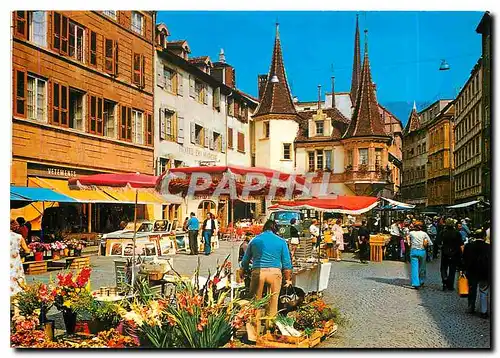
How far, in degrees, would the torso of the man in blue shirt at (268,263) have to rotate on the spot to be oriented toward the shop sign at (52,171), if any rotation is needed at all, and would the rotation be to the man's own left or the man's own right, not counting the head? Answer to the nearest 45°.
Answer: approximately 90° to the man's own left

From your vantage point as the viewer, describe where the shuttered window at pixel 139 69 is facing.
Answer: facing the viewer and to the right of the viewer

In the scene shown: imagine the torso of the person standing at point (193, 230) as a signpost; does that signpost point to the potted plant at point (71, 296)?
no

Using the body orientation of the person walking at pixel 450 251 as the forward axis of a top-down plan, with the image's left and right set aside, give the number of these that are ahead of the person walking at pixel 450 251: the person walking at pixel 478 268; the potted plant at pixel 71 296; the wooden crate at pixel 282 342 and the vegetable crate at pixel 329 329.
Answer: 0

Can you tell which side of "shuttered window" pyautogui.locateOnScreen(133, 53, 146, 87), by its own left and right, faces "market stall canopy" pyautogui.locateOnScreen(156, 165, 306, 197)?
front

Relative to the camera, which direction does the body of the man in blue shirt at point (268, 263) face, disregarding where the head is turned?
away from the camera

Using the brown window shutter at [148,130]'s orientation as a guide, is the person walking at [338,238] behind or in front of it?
in front

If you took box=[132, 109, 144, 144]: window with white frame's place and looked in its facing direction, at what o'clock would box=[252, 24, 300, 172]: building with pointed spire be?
The building with pointed spire is roughly at 9 o'clock from the window with white frame.
